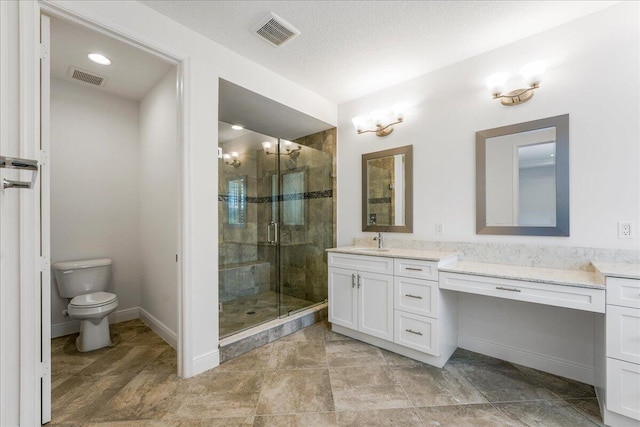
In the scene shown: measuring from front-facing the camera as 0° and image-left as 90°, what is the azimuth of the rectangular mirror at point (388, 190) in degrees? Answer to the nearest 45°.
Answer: approximately 45°

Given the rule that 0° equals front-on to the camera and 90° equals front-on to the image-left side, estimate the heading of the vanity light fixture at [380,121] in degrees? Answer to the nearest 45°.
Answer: approximately 45°

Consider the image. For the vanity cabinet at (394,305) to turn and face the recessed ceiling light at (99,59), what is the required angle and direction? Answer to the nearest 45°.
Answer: approximately 45° to its right

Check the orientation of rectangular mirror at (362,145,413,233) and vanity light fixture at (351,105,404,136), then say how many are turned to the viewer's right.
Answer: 0

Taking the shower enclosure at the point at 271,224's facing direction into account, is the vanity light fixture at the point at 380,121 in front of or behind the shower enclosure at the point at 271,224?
in front

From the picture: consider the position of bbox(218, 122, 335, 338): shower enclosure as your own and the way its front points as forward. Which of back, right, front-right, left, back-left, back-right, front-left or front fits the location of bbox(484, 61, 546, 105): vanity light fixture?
front

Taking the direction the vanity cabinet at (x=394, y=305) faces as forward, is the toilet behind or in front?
in front

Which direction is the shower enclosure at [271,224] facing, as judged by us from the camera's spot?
facing the viewer and to the right of the viewer

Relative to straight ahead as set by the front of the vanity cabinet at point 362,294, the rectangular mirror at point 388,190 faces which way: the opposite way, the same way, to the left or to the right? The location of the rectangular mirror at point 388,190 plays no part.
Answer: the same way

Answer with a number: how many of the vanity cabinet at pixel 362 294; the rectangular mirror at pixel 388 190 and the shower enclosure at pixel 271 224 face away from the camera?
0

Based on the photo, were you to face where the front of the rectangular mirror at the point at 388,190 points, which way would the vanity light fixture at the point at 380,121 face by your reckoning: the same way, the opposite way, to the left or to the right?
the same way

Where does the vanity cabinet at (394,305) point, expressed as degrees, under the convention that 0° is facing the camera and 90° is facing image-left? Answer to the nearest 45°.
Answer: approximately 45°

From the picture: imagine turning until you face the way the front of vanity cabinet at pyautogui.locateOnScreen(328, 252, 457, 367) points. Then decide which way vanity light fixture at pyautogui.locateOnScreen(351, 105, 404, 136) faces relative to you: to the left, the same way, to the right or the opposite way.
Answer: the same way

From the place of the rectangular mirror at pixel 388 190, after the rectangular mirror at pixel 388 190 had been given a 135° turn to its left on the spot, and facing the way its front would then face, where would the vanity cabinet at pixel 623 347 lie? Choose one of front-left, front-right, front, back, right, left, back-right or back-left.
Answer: front-right

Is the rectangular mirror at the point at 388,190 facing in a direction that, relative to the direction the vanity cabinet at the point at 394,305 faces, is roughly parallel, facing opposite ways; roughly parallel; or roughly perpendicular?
roughly parallel
